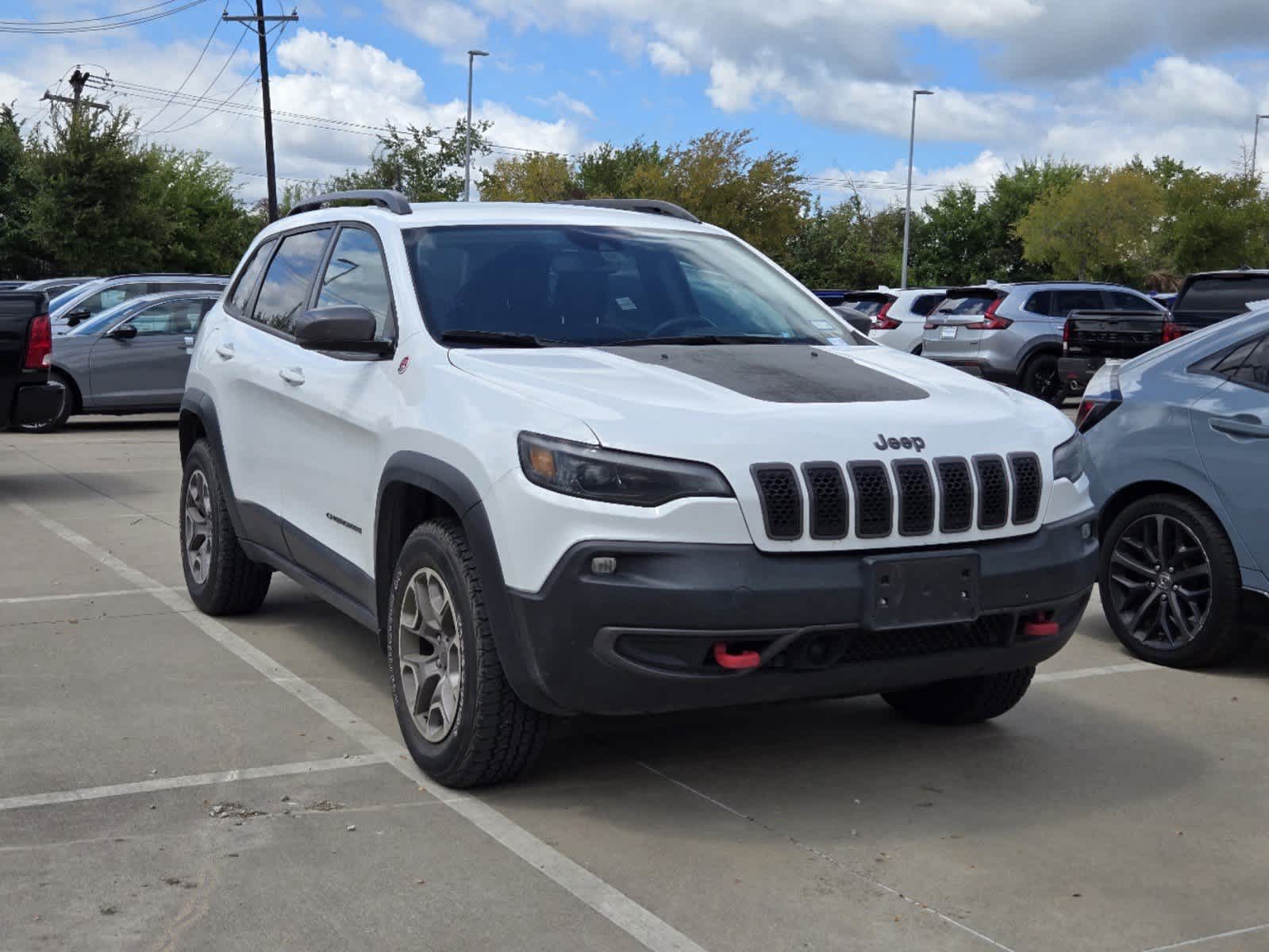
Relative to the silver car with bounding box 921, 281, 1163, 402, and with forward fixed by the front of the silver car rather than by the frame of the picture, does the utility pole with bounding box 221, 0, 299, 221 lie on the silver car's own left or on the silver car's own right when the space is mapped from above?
on the silver car's own left

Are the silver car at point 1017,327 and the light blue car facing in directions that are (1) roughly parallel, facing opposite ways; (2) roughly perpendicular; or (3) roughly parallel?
roughly perpendicular

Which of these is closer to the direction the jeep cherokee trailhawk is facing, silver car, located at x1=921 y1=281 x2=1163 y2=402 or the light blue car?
the light blue car

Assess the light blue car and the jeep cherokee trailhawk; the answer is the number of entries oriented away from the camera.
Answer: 0

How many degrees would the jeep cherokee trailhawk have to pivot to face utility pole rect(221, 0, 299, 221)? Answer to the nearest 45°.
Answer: approximately 135° to its left

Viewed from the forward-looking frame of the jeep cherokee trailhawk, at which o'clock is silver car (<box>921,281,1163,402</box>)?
The silver car is roughly at 8 o'clock from the jeep cherokee trailhawk.

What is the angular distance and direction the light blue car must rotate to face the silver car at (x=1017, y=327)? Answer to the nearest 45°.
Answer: approximately 135° to its left

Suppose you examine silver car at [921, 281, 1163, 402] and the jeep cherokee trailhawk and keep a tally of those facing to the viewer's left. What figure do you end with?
0

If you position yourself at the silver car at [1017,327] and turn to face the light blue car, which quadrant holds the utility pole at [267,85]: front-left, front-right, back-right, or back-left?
back-right

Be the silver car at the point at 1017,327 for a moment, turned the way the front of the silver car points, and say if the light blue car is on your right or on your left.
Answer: on your right
